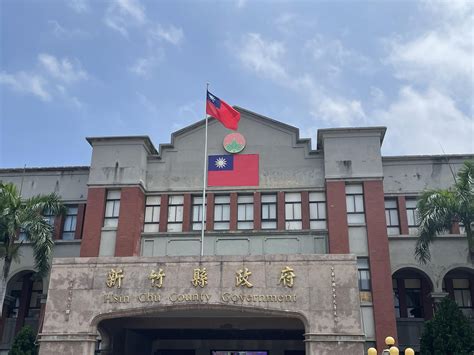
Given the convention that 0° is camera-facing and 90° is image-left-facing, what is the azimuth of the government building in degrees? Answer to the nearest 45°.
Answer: approximately 0°

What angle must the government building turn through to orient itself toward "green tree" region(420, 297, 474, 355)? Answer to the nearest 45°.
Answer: approximately 45° to its left

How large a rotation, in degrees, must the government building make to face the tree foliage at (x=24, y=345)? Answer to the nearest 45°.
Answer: approximately 90° to its right

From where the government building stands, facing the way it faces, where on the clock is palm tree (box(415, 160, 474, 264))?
The palm tree is roughly at 10 o'clock from the government building.
